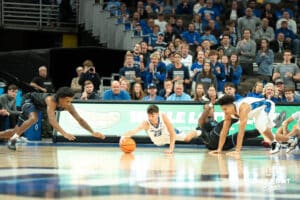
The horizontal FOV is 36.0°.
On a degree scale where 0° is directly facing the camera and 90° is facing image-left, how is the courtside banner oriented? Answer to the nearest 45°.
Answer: approximately 0°

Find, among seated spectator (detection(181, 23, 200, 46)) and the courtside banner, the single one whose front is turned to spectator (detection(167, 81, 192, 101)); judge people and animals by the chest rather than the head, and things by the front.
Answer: the seated spectator

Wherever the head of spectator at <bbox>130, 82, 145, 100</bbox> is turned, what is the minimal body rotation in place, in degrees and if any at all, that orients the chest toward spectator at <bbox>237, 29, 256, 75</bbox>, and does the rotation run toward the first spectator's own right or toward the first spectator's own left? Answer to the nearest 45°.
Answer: approximately 135° to the first spectator's own left

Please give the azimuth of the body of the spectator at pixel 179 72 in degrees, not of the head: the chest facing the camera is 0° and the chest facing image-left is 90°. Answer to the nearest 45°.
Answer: approximately 0°

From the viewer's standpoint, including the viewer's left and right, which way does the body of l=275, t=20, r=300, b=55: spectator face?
facing the viewer and to the left of the viewer

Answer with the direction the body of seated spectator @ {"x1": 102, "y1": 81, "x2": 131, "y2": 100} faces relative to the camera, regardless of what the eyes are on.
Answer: toward the camera

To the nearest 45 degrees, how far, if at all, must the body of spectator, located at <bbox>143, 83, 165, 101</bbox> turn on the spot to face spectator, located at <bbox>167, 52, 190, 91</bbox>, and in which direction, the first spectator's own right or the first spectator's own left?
approximately 135° to the first spectator's own left

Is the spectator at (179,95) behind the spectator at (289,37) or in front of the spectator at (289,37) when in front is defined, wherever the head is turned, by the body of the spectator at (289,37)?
in front

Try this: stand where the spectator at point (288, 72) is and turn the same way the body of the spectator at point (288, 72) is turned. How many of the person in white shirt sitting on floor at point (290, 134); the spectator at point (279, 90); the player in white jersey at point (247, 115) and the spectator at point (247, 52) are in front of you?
3

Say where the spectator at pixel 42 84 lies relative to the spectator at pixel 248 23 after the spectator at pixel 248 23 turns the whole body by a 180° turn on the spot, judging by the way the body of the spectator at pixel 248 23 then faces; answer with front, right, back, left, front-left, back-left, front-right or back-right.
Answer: back-left

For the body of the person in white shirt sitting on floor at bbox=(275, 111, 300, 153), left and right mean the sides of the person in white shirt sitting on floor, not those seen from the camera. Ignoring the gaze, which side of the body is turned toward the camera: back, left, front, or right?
left

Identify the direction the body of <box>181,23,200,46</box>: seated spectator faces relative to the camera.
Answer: toward the camera
